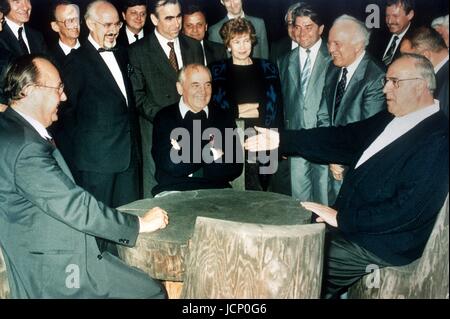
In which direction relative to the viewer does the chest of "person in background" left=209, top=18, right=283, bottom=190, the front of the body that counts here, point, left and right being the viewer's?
facing the viewer

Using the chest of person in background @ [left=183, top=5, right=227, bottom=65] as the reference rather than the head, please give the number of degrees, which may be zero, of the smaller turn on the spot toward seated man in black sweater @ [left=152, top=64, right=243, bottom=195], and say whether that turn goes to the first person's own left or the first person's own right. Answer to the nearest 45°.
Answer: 0° — they already face them

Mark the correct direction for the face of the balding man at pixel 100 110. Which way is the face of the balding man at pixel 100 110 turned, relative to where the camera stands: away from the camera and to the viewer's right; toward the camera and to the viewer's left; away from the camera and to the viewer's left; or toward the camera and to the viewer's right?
toward the camera and to the viewer's right

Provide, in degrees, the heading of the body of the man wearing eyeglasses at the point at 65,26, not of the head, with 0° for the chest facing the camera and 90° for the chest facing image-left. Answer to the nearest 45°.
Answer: approximately 315°

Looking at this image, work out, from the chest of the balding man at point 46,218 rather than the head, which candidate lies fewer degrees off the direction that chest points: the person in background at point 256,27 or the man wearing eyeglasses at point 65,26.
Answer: the person in background

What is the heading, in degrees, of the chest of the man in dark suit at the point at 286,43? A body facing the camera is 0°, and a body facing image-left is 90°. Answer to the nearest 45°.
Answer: approximately 0°

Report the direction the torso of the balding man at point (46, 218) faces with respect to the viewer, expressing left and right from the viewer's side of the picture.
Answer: facing to the right of the viewer

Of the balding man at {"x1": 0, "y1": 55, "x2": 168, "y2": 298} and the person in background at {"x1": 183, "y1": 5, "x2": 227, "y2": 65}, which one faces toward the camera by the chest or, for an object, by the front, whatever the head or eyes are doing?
the person in background

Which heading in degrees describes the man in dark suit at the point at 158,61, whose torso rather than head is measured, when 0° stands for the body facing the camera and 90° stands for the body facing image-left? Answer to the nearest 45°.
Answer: approximately 315°

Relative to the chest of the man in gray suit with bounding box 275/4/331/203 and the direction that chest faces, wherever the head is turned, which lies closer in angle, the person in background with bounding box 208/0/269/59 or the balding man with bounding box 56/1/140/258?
the balding man

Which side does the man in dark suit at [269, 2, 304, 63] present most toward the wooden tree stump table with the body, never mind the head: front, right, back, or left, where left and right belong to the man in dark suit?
front

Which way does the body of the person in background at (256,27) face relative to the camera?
toward the camera

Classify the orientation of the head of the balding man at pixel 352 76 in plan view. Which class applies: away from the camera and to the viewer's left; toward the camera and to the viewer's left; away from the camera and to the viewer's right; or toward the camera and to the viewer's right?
toward the camera and to the viewer's left

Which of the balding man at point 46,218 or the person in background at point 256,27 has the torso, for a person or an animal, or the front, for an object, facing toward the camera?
the person in background

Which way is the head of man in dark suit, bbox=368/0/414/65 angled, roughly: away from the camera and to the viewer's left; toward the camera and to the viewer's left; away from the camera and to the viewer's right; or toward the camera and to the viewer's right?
toward the camera and to the viewer's left

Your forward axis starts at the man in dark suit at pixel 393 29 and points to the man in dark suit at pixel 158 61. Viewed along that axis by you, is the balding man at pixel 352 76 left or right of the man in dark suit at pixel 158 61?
left

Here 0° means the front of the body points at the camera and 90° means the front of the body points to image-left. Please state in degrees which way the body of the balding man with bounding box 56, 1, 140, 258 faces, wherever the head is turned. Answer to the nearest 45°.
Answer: approximately 315°

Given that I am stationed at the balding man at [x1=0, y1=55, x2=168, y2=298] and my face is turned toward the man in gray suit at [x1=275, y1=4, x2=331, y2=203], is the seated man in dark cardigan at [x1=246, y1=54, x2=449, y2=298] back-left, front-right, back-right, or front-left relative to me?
front-right
